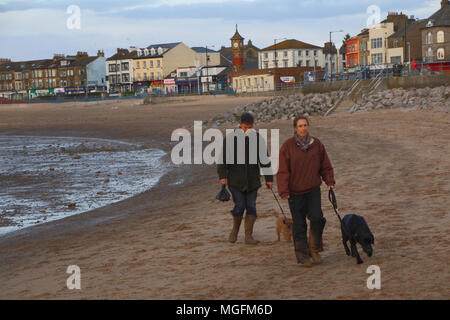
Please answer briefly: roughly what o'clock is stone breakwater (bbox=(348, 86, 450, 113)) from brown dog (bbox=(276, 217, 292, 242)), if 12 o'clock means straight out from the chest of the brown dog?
The stone breakwater is roughly at 8 o'clock from the brown dog.

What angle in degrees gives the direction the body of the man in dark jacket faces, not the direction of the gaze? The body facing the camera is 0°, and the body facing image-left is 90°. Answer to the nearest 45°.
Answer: approximately 0°

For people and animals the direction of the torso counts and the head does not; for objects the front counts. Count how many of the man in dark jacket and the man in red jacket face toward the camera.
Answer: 2

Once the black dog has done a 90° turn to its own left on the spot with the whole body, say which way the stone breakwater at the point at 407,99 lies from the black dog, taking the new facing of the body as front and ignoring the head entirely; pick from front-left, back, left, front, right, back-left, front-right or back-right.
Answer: front-left

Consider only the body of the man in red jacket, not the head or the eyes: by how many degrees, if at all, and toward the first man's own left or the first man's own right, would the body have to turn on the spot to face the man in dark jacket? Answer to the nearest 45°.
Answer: approximately 135° to the first man's own right

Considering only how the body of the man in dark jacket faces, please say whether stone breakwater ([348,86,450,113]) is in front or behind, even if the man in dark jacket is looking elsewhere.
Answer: behind

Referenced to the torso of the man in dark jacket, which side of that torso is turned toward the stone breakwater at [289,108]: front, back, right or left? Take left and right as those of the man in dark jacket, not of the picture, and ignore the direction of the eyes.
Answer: back
